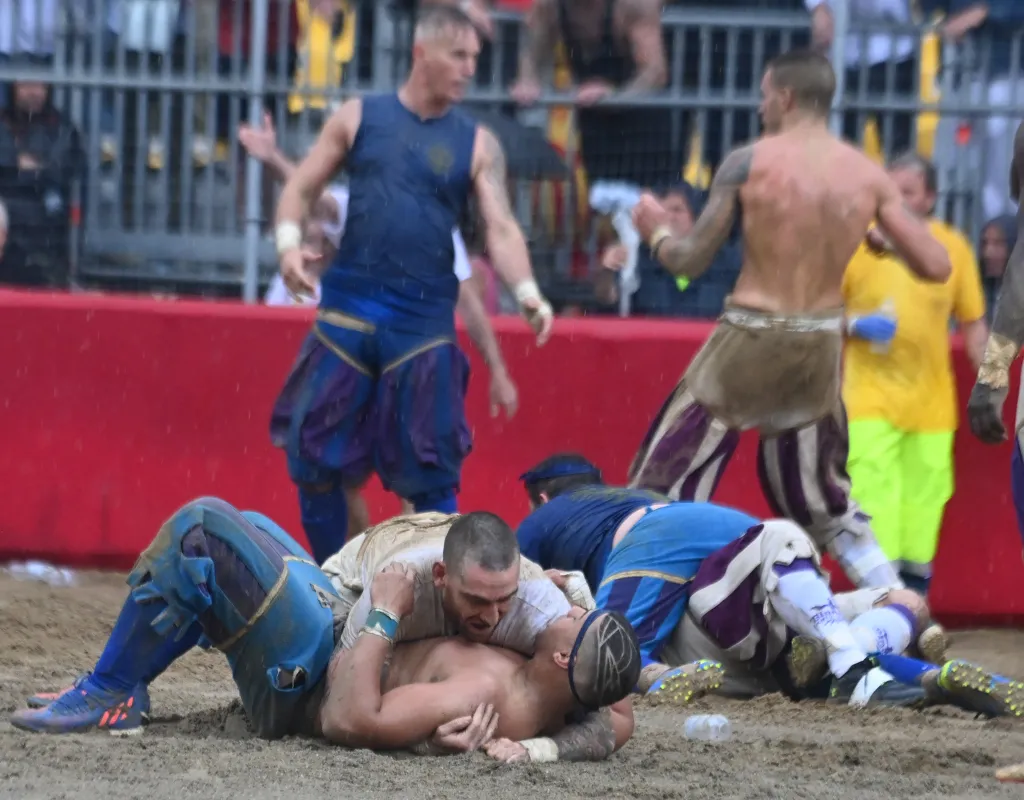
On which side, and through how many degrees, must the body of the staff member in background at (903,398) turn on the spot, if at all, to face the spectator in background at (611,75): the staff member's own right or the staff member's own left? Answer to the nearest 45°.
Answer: approximately 90° to the staff member's own right

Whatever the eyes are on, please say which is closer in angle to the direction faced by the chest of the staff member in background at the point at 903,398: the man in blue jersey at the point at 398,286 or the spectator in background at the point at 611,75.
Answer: the man in blue jersey

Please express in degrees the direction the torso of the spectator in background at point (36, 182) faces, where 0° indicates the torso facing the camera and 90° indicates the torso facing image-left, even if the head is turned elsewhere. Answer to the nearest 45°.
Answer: approximately 0°

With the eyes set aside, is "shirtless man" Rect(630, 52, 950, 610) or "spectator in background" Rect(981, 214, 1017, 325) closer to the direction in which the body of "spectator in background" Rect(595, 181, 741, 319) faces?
the shirtless man

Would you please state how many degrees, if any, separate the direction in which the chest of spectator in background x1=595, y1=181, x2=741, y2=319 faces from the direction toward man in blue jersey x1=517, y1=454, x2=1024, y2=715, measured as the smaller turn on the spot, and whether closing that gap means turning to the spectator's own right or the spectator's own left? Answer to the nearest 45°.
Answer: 0° — they already face them

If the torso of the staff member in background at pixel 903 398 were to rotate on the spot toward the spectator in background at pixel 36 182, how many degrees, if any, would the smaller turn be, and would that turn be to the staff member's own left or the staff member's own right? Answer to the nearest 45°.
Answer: approximately 45° to the staff member's own right

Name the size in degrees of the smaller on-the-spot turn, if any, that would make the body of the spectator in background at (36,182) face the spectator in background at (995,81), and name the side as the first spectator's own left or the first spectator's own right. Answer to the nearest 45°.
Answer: approximately 90° to the first spectator's own left

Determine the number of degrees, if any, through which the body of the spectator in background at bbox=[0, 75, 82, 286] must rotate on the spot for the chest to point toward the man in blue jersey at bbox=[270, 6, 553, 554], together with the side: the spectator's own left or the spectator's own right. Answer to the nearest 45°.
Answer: approximately 45° to the spectator's own left

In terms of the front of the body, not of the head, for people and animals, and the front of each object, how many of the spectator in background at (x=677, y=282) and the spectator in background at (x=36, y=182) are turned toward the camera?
2

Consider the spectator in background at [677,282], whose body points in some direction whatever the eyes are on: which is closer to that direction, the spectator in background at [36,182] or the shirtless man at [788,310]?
the shirtless man
